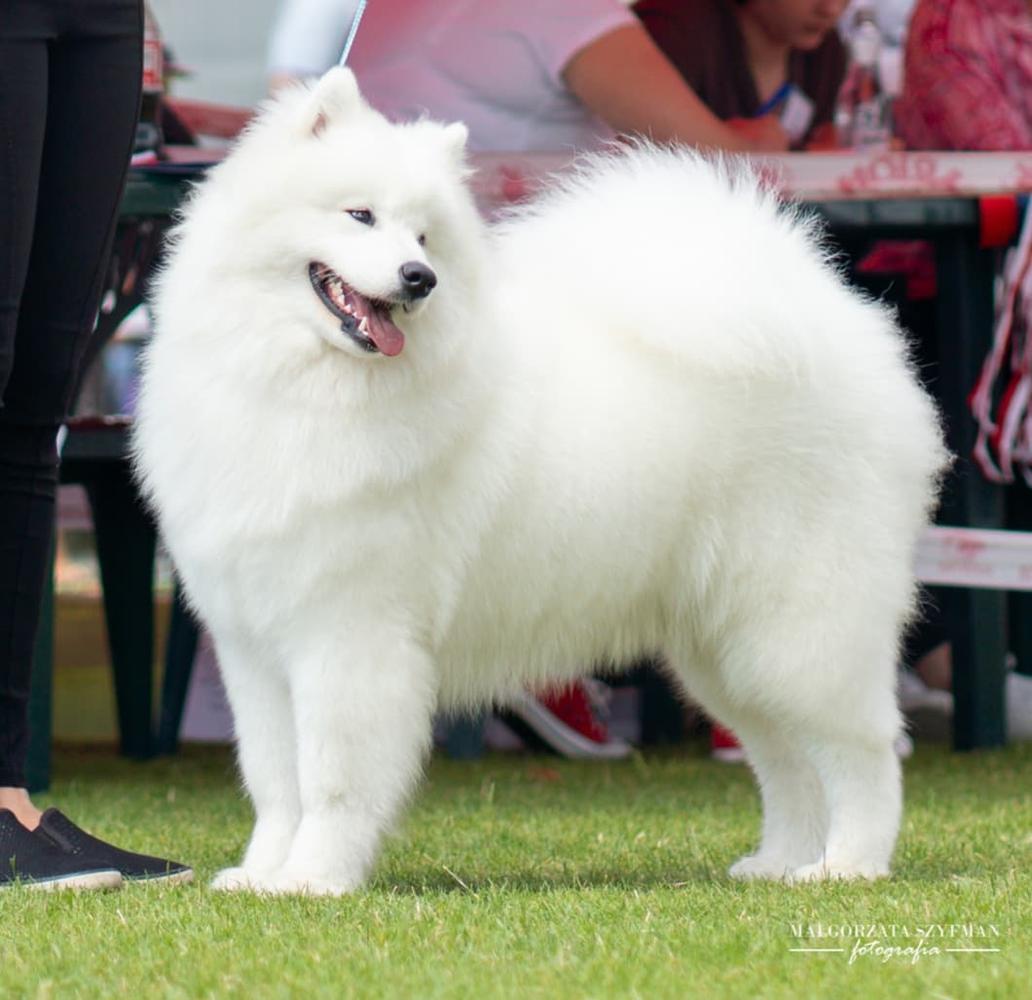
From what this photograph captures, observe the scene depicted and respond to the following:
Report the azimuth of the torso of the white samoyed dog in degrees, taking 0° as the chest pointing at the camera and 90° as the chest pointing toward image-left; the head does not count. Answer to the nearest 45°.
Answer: approximately 90°

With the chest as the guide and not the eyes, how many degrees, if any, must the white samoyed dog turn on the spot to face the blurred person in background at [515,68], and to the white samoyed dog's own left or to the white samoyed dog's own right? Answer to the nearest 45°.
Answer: approximately 90° to the white samoyed dog's own right

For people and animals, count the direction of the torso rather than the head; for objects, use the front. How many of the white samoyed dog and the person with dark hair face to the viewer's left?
1

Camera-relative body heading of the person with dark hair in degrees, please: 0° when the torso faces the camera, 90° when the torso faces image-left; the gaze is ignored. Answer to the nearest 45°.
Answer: approximately 315°

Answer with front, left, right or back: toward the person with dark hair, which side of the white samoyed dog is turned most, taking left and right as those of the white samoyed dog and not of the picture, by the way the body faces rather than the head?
right
